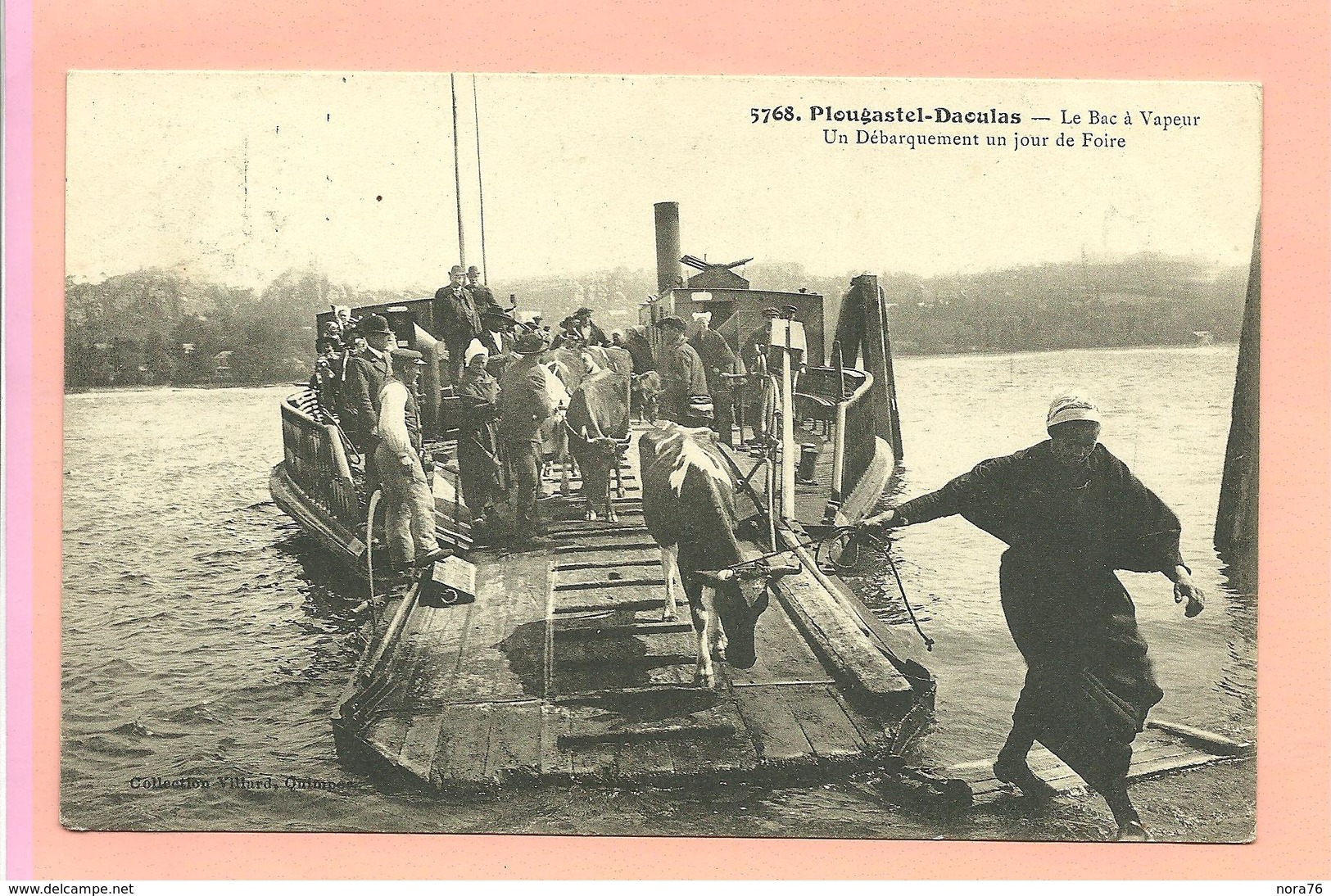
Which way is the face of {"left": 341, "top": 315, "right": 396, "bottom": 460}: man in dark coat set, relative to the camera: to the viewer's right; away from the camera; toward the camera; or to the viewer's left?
to the viewer's right

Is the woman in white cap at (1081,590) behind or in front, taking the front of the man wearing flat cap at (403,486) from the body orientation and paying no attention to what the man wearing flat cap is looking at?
in front

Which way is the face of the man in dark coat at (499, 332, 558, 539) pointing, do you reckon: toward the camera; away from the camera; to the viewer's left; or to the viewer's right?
away from the camera

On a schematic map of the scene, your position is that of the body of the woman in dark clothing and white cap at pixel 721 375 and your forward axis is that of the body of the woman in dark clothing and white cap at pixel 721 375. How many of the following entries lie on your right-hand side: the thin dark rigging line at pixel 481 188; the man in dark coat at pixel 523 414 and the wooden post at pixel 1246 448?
2

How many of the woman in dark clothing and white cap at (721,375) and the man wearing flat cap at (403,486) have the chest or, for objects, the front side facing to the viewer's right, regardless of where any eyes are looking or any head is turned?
1

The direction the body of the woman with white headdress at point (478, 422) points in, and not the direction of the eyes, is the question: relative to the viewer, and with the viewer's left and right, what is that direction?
facing the viewer and to the right of the viewer

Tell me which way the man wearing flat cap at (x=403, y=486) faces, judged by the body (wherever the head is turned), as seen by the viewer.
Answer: to the viewer's right

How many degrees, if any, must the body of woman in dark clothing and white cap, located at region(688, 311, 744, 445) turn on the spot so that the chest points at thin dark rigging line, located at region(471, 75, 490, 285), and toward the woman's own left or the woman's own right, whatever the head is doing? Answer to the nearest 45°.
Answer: approximately 90° to the woman's own right

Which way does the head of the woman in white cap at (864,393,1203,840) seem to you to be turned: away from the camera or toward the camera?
toward the camera
